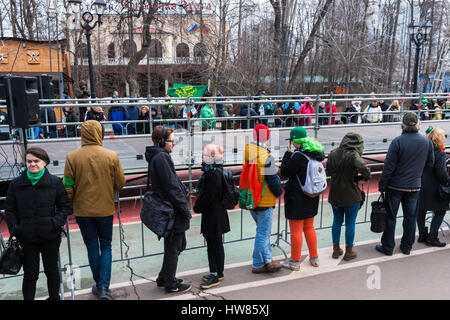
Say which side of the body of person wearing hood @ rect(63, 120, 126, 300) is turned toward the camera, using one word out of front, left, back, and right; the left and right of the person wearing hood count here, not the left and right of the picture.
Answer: back

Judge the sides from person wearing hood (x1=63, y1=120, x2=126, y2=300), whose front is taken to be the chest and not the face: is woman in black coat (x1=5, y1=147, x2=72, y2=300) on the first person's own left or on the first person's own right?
on the first person's own left

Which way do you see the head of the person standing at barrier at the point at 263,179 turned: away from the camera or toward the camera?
away from the camera

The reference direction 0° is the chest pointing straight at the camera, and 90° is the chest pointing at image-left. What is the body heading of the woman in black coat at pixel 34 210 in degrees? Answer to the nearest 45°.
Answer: approximately 0°

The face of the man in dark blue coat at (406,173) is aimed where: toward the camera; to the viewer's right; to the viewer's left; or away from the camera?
away from the camera
